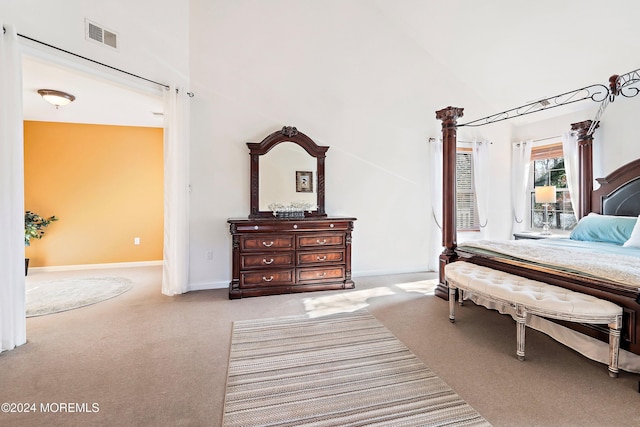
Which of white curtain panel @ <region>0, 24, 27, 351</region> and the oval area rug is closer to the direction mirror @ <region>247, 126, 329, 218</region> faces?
the white curtain panel

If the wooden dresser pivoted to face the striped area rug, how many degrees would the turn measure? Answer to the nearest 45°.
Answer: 0° — it already faces it

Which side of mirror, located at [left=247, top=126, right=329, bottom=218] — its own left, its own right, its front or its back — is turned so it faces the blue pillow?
left

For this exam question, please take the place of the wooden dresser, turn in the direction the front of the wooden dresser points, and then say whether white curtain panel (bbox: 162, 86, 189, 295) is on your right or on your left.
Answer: on your right

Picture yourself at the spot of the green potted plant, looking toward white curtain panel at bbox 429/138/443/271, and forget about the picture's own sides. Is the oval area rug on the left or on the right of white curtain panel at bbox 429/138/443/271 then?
right

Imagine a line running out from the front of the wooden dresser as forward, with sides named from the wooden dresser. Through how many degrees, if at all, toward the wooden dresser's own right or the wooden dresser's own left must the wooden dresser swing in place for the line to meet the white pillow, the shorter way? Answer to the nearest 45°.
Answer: approximately 90° to the wooden dresser's own left

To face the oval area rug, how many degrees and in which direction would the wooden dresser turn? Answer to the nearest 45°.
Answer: approximately 90° to its right

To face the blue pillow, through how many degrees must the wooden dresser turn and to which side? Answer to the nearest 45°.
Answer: approximately 90° to its left

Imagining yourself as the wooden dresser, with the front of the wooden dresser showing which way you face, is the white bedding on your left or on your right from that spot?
on your left

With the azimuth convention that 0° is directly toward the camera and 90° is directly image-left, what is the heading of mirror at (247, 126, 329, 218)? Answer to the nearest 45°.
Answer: approximately 0°

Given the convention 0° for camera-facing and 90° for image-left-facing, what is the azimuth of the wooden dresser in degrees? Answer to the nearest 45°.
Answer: approximately 0°
